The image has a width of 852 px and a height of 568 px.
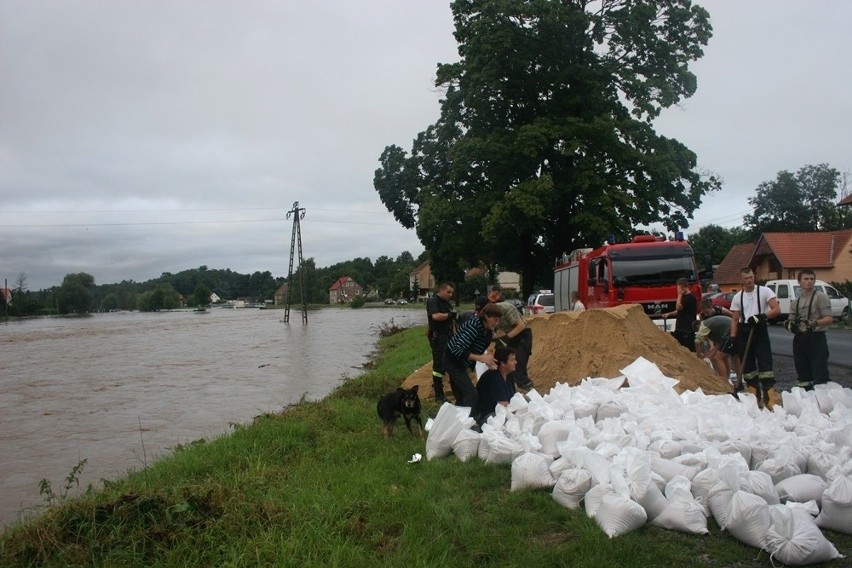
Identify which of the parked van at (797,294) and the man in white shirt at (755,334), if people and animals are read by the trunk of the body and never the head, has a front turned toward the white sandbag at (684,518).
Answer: the man in white shirt

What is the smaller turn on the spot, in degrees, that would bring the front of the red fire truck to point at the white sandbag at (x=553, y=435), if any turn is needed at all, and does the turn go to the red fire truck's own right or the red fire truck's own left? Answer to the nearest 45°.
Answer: approximately 45° to the red fire truck's own right

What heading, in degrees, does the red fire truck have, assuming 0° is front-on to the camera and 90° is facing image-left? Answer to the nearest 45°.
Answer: approximately 315°

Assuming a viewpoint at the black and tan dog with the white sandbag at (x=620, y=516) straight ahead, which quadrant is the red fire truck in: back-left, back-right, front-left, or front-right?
back-left

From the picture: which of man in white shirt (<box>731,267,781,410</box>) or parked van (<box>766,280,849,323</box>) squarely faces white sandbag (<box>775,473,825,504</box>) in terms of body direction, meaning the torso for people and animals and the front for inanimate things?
the man in white shirt
